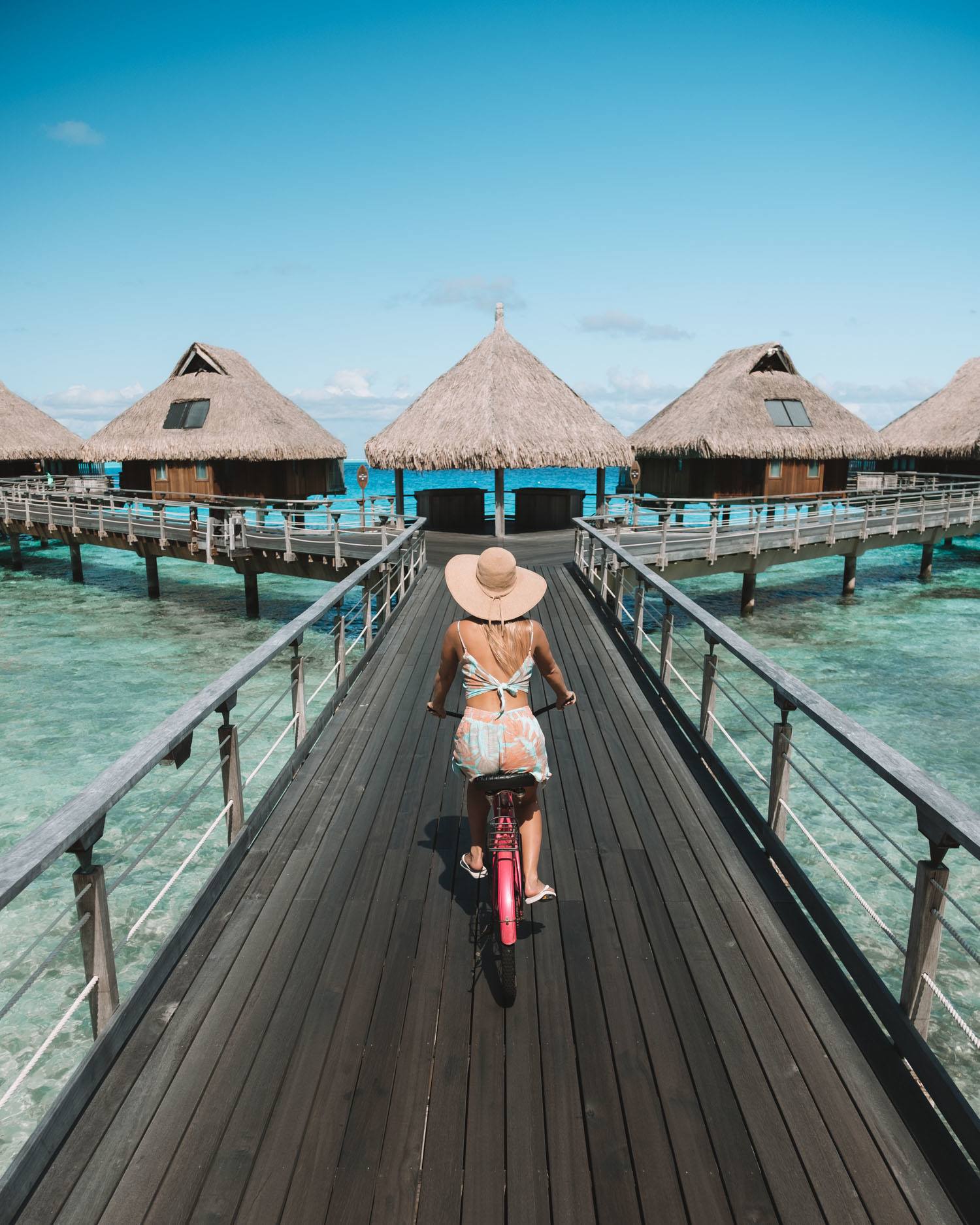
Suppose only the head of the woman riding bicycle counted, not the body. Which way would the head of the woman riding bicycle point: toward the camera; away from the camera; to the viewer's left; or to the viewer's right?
away from the camera

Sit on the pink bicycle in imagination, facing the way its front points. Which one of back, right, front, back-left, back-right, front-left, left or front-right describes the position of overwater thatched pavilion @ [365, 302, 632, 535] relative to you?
front

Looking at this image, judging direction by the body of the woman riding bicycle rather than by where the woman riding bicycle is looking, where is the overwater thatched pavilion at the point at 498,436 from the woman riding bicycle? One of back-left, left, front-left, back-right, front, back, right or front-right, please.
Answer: front

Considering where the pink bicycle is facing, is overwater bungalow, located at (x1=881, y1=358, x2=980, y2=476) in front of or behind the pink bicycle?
in front

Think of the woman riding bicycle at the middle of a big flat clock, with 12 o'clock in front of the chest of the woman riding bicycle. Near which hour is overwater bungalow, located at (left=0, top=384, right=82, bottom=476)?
The overwater bungalow is roughly at 11 o'clock from the woman riding bicycle.

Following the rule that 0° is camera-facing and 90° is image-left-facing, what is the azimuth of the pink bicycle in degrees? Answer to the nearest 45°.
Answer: approximately 180°

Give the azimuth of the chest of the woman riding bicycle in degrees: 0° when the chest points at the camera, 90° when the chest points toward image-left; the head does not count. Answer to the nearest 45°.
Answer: approximately 180°

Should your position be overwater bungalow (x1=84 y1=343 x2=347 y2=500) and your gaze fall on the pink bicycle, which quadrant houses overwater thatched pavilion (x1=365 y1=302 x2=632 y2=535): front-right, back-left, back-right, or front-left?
front-left
